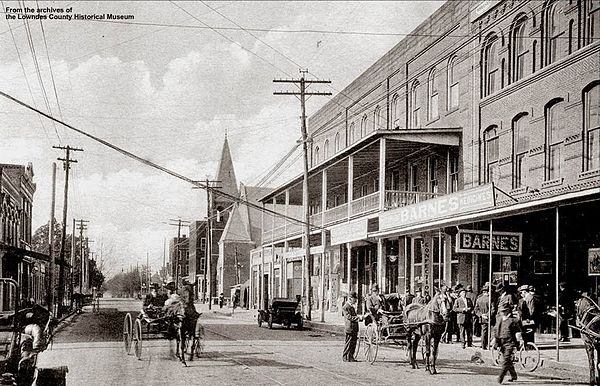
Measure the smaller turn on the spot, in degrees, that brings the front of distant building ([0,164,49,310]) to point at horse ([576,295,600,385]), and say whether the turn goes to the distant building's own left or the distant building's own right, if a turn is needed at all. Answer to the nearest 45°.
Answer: approximately 45° to the distant building's own right

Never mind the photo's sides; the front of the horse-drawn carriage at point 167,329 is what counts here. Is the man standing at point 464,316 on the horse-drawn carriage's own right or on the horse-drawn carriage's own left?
on the horse-drawn carriage's own left

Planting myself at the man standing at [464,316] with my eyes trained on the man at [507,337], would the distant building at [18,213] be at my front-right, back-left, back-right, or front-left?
back-right

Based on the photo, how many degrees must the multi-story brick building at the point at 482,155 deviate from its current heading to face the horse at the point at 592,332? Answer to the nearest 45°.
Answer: approximately 45° to its left

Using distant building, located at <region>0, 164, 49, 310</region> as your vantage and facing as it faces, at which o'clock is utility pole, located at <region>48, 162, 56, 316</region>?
The utility pole is roughly at 1 o'clock from the distant building.
